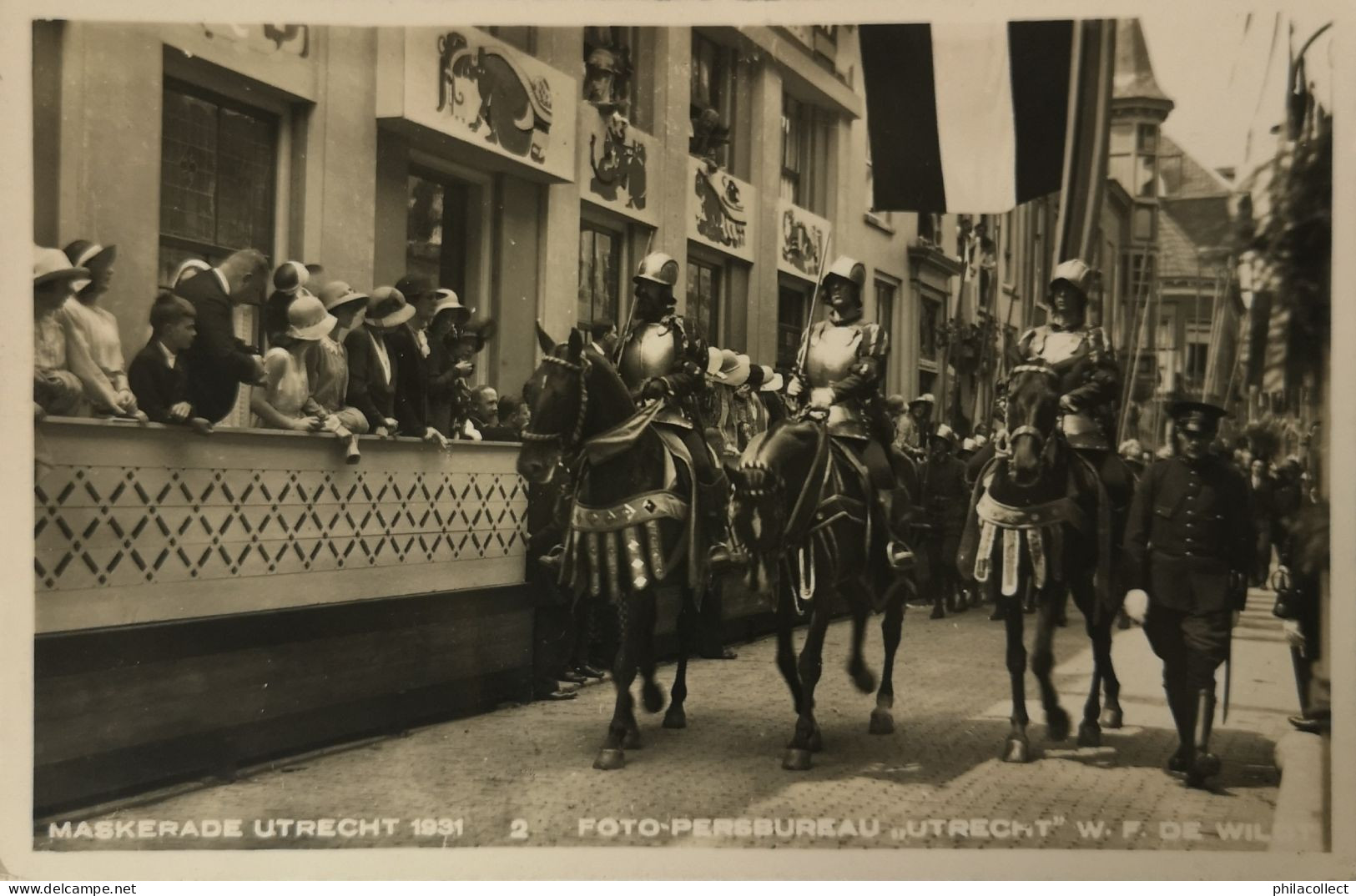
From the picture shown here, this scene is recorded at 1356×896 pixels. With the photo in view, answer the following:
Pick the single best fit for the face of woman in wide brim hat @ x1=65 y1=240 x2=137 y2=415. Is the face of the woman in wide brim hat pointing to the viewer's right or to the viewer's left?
to the viewer's right

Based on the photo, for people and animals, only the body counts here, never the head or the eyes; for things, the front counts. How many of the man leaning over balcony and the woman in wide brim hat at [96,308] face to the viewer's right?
2

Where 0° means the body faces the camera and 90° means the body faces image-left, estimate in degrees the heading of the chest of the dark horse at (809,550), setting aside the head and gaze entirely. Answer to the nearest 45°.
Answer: approximately 45°

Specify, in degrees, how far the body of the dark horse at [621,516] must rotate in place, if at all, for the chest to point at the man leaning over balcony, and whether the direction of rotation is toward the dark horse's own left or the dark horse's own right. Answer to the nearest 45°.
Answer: approximately 45° to the dark horse's own right

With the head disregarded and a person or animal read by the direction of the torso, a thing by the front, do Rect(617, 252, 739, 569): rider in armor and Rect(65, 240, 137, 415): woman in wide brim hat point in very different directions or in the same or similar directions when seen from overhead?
very different directions

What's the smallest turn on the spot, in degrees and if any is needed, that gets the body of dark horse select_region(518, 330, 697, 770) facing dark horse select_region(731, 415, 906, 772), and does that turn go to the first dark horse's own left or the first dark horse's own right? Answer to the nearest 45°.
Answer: approximately 135° to the first dark horse's own left

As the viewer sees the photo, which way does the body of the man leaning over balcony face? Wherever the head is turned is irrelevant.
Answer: to the viewer's right

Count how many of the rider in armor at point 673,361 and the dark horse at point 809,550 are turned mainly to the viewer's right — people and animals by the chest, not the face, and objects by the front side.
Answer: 0

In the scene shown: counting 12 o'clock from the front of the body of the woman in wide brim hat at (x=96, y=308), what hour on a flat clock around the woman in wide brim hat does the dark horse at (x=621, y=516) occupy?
The dark horse is roughly at 12 o'clock from the woman in wide brim hat.

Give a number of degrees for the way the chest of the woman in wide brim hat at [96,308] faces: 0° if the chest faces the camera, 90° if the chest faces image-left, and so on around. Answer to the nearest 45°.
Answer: approximately 270°
